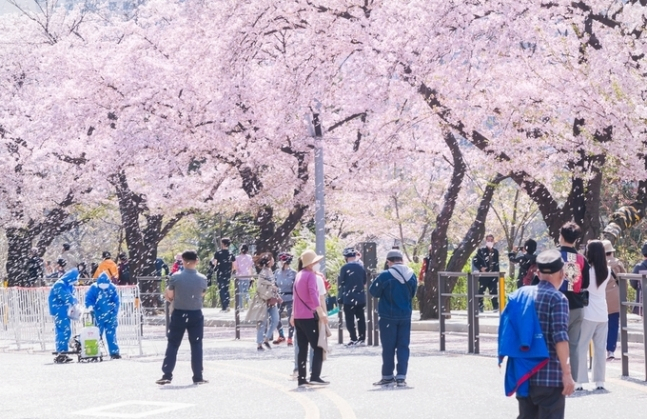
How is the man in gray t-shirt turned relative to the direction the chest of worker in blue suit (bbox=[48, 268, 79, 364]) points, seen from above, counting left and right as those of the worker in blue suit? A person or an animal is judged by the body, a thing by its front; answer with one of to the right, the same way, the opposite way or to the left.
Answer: to the left

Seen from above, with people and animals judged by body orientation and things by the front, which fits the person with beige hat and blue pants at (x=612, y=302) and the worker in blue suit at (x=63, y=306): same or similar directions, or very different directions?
very different directions

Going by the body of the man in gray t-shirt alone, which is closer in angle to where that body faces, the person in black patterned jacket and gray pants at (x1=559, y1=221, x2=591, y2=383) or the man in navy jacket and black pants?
the man in navy jacket and black pants

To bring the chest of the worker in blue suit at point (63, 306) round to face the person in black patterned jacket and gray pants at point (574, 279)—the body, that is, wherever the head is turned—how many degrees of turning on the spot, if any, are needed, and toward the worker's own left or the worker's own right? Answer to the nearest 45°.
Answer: approximately 45° to the worker's own right

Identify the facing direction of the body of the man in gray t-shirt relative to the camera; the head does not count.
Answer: away from the camera

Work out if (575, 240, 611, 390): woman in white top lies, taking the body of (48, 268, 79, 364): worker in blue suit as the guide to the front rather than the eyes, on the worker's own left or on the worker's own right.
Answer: on the worker's own right

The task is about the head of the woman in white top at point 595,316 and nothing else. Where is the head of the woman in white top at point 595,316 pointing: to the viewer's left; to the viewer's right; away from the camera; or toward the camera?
away from the camera

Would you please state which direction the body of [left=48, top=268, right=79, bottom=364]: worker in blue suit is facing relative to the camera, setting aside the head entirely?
to the viewer's right

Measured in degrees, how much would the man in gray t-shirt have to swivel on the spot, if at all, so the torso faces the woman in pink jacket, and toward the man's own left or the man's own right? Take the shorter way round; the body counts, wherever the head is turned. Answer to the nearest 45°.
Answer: approximately 135° to the man's own right

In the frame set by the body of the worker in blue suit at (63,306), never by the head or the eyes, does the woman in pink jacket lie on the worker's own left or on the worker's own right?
on the worker's own right
